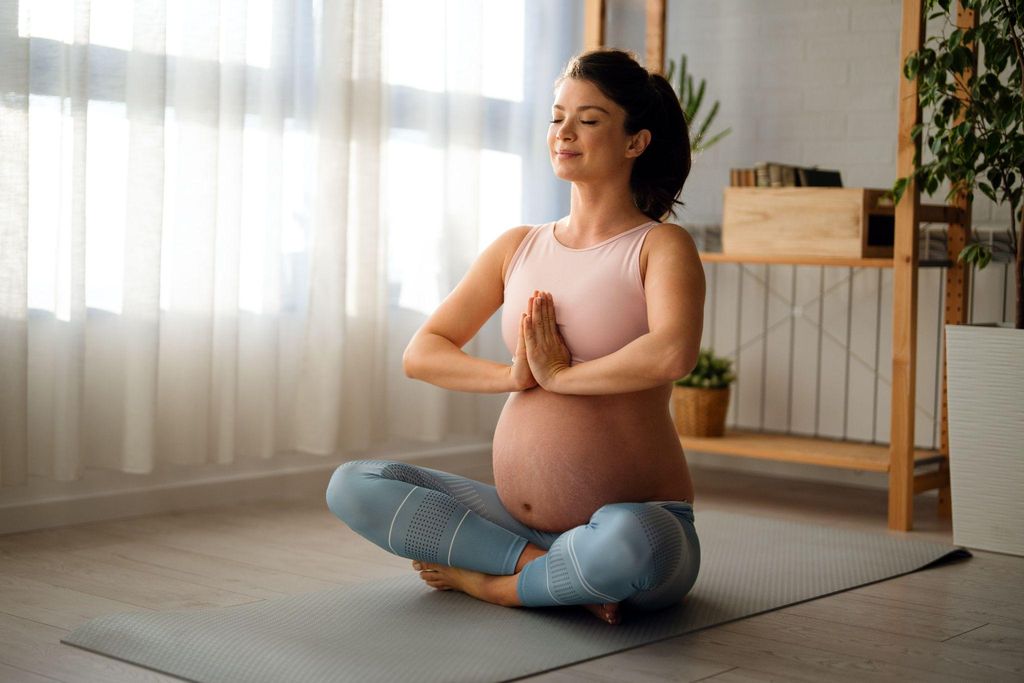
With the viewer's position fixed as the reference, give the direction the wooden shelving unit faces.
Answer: facing the viewer and to the left of the viewer

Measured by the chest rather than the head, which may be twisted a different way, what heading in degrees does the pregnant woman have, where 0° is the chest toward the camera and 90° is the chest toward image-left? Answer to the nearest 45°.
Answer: approximately 45°

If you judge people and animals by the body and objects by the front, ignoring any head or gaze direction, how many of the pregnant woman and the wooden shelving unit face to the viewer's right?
0

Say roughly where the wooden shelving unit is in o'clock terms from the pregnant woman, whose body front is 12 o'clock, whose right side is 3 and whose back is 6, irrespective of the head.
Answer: The wooden shelving unit is roughly at 6 o'clock from the pregnant woman.

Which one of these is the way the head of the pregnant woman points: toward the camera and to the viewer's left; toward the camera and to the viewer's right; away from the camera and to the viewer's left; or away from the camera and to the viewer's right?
toward the camera and to the viewer's left

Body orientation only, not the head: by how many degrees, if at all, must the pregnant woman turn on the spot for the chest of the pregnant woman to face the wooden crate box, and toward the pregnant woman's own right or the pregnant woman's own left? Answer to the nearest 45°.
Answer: approximately 180°

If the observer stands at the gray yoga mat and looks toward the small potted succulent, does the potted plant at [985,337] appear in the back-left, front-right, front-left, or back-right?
front-right
